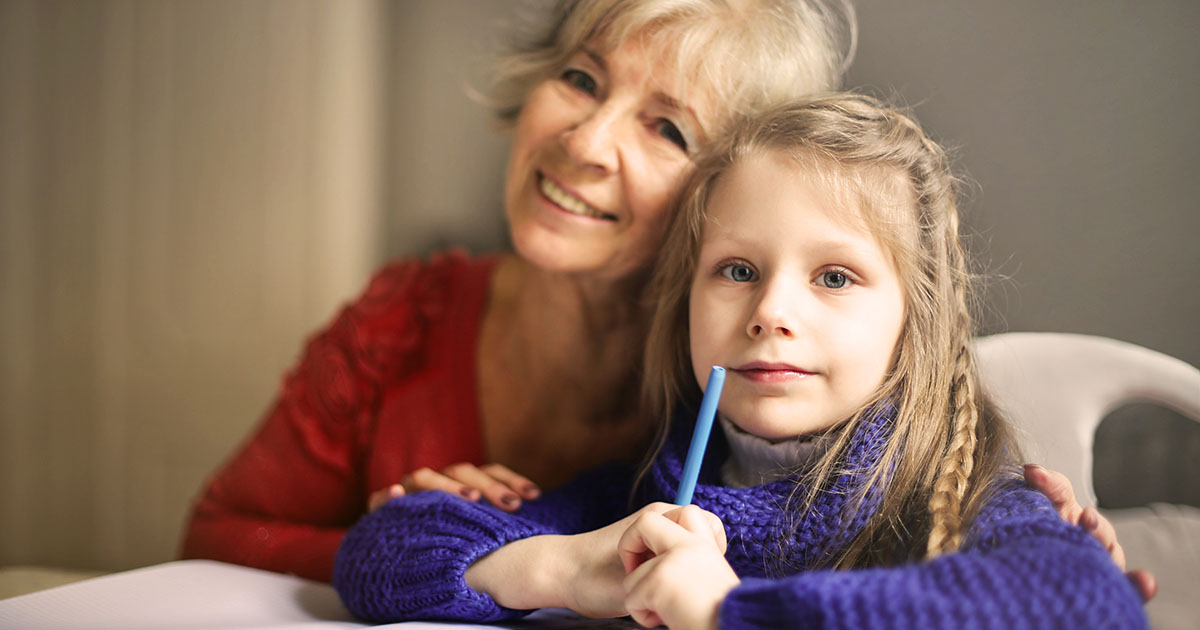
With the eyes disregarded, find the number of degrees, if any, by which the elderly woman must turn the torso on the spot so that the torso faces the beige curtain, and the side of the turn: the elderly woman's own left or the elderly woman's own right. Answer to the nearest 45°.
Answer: approximately 135° to the elderly woman's own right

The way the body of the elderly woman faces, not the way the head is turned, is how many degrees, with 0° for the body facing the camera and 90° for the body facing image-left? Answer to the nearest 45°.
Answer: approximately 0°
